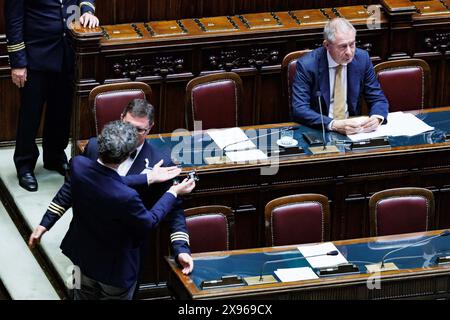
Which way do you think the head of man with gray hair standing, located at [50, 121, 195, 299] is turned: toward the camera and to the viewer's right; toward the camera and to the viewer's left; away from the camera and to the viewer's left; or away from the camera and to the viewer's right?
away from the camera and to the viewer's right

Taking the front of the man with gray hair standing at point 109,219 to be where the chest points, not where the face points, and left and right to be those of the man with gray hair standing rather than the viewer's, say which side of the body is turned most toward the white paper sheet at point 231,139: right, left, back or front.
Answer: front

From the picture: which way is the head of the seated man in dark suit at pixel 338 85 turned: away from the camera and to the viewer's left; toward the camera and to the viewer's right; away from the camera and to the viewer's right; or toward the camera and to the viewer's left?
toward the camera and to the viewer's right

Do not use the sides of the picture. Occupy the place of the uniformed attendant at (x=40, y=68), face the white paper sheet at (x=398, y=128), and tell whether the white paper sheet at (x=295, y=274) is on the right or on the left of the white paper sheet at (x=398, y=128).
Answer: right

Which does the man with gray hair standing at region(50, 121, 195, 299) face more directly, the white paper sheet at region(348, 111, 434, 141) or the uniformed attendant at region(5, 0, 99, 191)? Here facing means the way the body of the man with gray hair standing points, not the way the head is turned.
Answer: the white paper sheet

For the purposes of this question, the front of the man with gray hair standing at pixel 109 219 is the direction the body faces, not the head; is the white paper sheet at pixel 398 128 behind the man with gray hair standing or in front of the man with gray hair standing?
in front

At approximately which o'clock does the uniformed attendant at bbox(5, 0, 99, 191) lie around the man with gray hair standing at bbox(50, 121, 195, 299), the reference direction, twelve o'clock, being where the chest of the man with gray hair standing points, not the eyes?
The uniformed attendant is roughly at 10 o'clock from the man with gray hair standing.

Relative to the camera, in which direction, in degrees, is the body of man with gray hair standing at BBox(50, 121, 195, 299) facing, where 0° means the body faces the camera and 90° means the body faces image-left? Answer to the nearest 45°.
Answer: approximately 225°

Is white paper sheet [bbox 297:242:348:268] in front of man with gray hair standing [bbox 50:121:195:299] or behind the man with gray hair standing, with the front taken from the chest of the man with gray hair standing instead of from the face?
in front

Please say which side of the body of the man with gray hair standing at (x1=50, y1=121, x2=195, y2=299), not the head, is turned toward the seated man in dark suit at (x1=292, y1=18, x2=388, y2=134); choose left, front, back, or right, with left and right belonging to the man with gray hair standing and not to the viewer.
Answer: front
